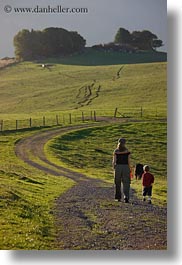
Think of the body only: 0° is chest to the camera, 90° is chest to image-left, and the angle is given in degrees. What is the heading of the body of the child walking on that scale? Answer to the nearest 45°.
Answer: approximately 180°

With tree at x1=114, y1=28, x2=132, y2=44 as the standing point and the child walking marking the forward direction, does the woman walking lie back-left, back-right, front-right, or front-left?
front-right

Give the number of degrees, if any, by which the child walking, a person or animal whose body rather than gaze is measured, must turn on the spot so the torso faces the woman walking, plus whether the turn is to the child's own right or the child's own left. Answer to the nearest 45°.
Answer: approximately 90° to the child's own left

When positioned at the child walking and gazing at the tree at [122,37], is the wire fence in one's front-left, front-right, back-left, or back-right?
front-left

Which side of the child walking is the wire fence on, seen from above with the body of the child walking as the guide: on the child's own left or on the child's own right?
on the child's own left
